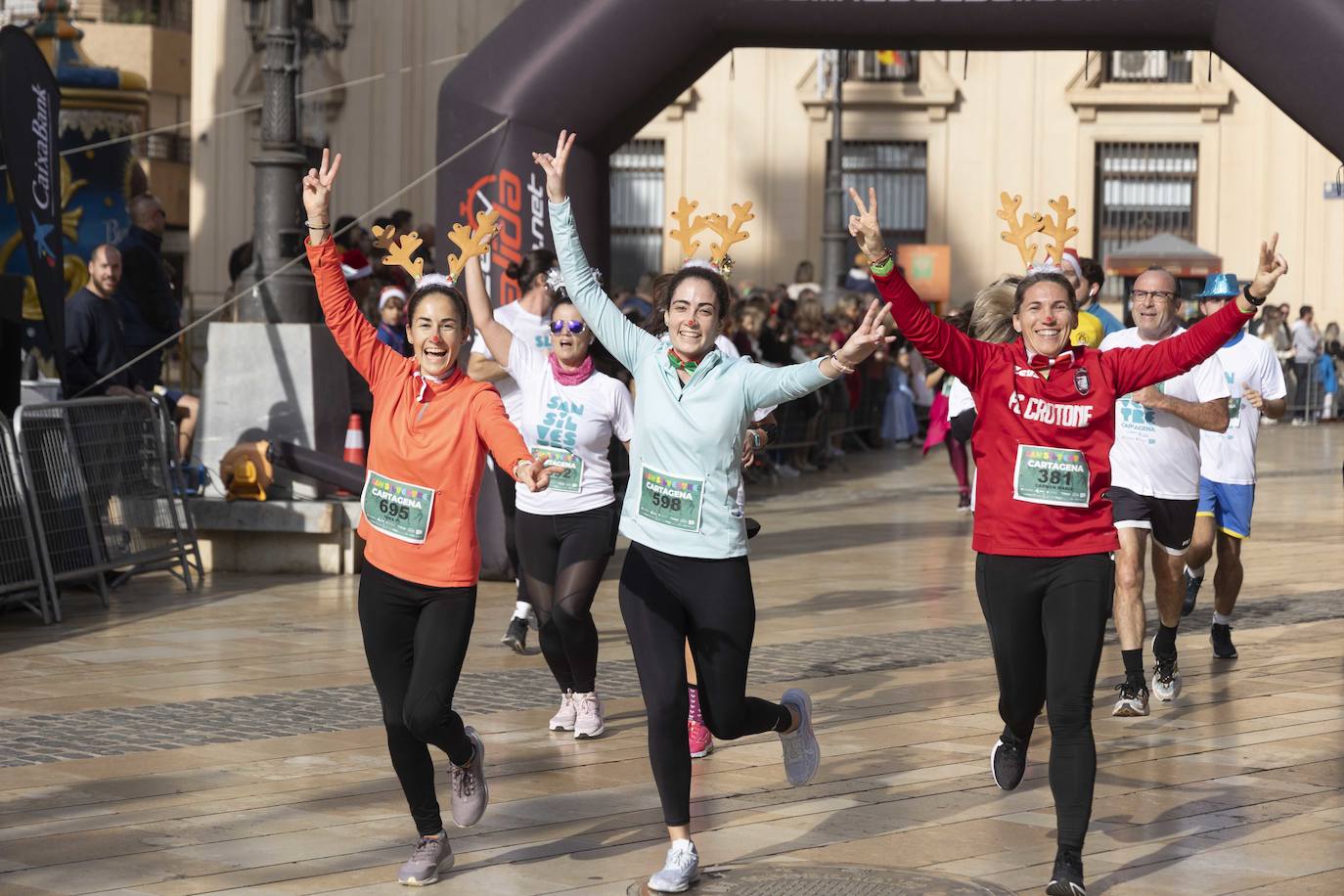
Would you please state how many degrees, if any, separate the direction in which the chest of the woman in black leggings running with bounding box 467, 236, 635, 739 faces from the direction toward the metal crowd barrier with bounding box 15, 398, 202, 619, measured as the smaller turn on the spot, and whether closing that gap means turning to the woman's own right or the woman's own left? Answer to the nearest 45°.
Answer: approximately 135° to the woman's own right

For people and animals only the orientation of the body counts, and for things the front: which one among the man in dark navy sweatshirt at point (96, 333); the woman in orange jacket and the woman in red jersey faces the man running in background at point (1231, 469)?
the man in dark navy sweatshirt

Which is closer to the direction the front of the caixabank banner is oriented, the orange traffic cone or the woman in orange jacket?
the woman in orange jacket

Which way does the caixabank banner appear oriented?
toward the camera

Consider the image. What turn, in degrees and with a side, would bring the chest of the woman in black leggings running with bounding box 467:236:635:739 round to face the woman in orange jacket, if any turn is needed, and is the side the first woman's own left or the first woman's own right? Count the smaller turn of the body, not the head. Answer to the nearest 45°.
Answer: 0° — they already face them

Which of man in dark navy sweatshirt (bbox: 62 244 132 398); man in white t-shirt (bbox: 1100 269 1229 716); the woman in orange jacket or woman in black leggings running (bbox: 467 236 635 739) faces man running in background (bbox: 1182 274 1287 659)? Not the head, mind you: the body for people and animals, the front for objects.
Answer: the man in dark navy sweatshirt

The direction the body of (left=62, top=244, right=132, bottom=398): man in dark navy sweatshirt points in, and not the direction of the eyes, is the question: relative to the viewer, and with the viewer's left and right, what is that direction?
facing the viewer and to the right of the viewer

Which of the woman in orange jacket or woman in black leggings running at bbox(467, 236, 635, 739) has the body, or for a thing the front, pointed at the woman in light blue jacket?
the woman in black leggings running

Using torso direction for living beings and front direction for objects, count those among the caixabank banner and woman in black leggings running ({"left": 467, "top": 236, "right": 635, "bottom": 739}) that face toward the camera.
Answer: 2

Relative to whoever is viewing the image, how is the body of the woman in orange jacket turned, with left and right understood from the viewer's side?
facing the viewer and to the left of the viewer

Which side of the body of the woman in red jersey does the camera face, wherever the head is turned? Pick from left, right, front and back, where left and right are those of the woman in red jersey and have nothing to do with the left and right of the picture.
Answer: front

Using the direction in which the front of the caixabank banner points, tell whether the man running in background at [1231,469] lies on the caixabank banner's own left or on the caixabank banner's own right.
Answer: on the caixabank banner's own left

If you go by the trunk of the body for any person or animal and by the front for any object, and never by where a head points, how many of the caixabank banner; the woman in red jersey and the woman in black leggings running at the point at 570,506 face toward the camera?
3

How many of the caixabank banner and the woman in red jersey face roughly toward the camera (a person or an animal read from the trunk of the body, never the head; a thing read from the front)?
2

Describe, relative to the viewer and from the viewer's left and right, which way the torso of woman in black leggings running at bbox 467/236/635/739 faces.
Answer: facing the viewer

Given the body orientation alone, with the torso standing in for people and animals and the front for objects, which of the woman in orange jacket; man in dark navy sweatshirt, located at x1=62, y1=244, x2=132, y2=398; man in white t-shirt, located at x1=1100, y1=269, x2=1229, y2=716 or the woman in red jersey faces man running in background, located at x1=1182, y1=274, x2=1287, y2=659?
the man in dark navy sweatshirt
